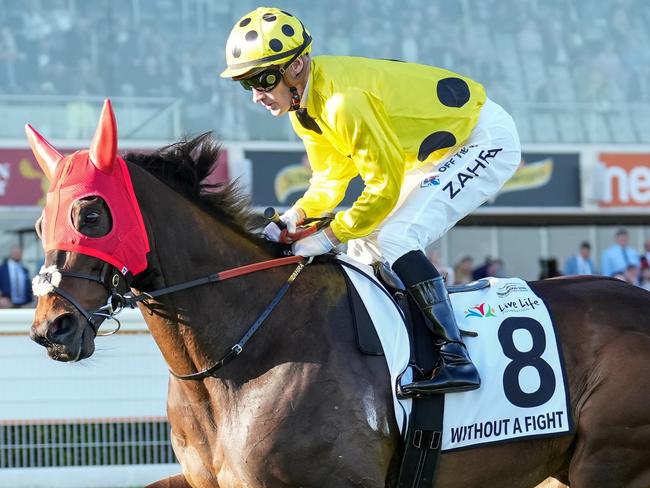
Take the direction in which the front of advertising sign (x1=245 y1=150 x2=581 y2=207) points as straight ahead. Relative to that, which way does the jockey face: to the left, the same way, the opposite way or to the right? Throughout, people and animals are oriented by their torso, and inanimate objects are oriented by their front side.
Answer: to the right

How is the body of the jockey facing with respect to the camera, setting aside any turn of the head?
to the viewer's left

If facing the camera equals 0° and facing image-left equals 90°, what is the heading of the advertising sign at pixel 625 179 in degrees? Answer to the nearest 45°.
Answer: approximately 0°

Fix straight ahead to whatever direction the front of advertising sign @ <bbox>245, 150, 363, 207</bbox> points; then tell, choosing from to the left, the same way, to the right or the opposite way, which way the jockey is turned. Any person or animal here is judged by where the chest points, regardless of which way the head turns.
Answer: to the right

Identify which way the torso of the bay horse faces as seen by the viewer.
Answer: to the viewer's left

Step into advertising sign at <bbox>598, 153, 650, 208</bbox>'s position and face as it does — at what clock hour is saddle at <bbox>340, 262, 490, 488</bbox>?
The saddle is roughly at 12 o'clock from the advertising sign.

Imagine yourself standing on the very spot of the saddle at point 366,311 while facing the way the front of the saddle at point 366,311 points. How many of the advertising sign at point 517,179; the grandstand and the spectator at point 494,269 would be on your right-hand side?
3

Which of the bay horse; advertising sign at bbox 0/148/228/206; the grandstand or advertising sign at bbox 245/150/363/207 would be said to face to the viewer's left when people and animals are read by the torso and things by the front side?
the bay horse

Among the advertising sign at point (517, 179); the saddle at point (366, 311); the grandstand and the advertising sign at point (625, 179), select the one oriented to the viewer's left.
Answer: the saddle
